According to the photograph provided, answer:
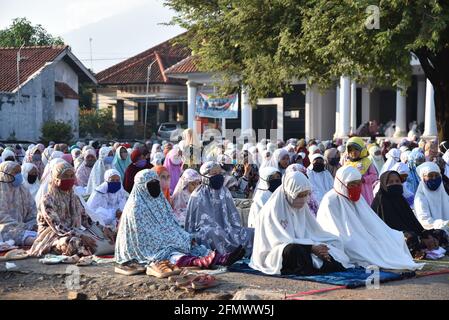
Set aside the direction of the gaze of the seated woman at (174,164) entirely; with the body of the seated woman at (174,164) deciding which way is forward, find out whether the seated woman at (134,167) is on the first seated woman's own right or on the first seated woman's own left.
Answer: on the first seated woman's own right
